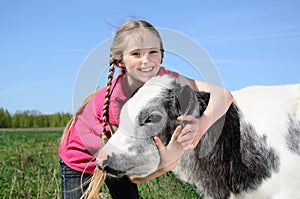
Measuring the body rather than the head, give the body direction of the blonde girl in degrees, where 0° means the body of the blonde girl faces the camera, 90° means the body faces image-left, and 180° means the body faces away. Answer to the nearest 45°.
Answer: approximately 315°

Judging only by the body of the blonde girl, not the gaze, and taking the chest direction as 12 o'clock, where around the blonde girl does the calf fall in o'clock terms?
The calf is roughly at 10 o'clock from the blonde girl.

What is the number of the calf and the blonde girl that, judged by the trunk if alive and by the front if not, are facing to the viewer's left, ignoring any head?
1

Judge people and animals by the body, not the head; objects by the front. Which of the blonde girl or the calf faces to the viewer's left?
the calf

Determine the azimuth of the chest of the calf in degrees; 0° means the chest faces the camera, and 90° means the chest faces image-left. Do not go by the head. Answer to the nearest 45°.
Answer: approximately 90°
